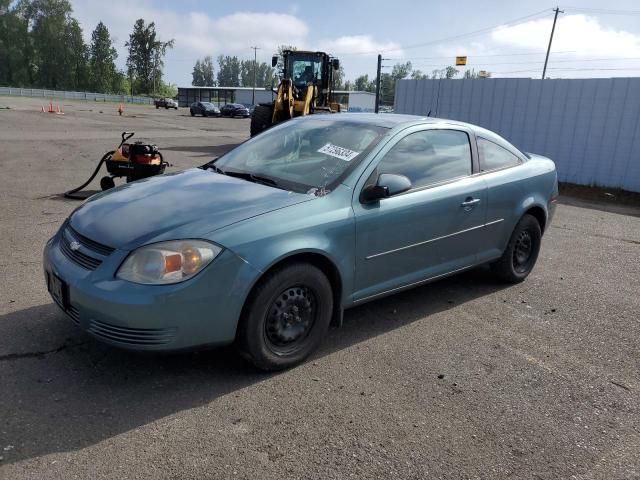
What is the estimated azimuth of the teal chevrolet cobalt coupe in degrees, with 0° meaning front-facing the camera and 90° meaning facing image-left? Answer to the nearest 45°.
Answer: approximately 45°

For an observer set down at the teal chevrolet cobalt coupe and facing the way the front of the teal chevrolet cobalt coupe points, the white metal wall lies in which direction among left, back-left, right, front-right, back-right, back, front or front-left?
back

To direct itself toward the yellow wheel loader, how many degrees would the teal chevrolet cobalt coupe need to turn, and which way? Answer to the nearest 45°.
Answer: approximately 135° to its right
